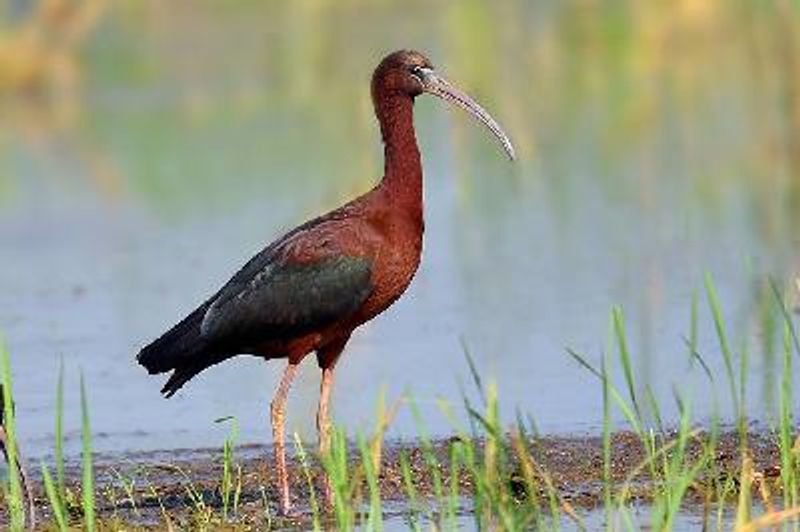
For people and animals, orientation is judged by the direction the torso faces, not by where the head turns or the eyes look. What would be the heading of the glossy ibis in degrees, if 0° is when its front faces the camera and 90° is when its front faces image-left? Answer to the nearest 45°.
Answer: approximately 270°
